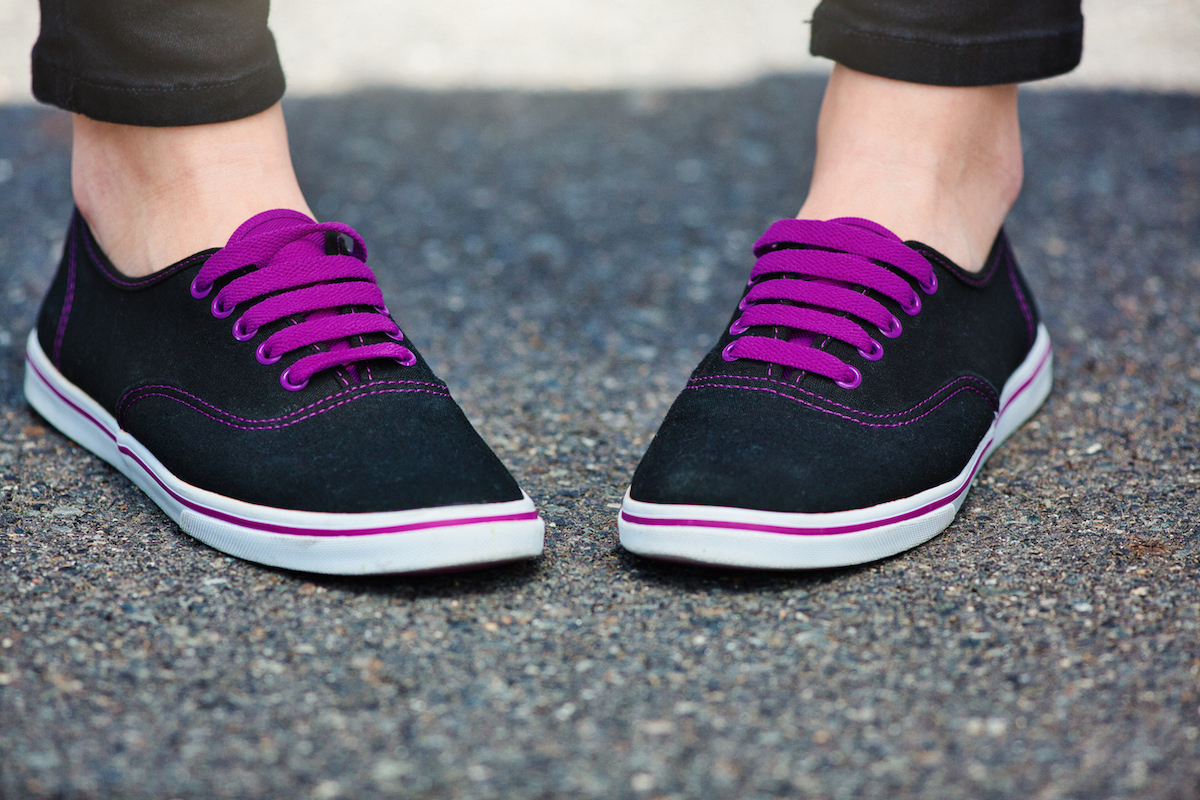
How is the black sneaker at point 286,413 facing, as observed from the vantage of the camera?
facing the viewer and to the right of the viewer
